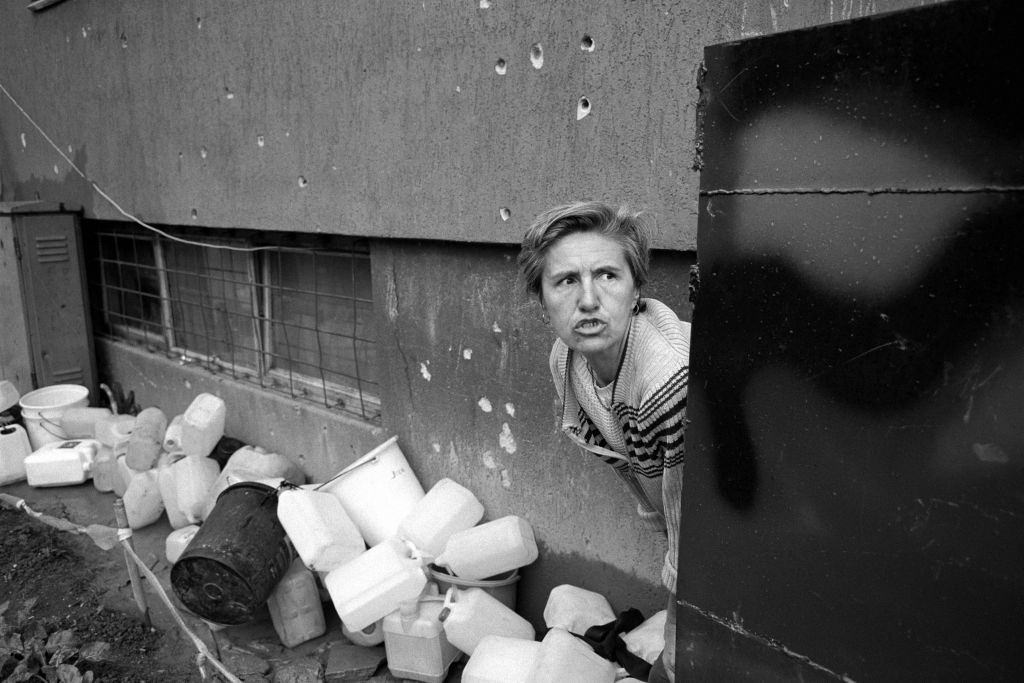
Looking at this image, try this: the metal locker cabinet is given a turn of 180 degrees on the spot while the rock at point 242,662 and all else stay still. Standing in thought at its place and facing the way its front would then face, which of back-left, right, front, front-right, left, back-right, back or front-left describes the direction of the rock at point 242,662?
back

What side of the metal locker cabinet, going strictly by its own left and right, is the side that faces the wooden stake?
front

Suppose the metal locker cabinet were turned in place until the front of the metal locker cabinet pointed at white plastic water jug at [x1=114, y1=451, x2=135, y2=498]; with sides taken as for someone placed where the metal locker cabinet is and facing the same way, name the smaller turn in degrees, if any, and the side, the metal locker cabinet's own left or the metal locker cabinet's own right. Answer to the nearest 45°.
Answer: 0° — it already faces it

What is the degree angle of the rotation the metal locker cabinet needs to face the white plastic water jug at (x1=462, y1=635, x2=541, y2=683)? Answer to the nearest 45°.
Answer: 0° — it already faces it

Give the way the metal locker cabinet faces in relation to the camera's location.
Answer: facing the viewer

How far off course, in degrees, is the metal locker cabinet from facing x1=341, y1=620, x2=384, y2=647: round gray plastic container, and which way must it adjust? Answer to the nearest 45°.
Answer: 0° — it already faces it

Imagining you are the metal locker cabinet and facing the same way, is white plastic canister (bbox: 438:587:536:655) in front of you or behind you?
in front

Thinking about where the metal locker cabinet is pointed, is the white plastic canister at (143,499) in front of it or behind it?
in front

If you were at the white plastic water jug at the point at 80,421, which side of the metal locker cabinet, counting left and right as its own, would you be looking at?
front

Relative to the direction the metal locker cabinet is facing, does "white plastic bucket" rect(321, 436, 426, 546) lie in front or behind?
in front
